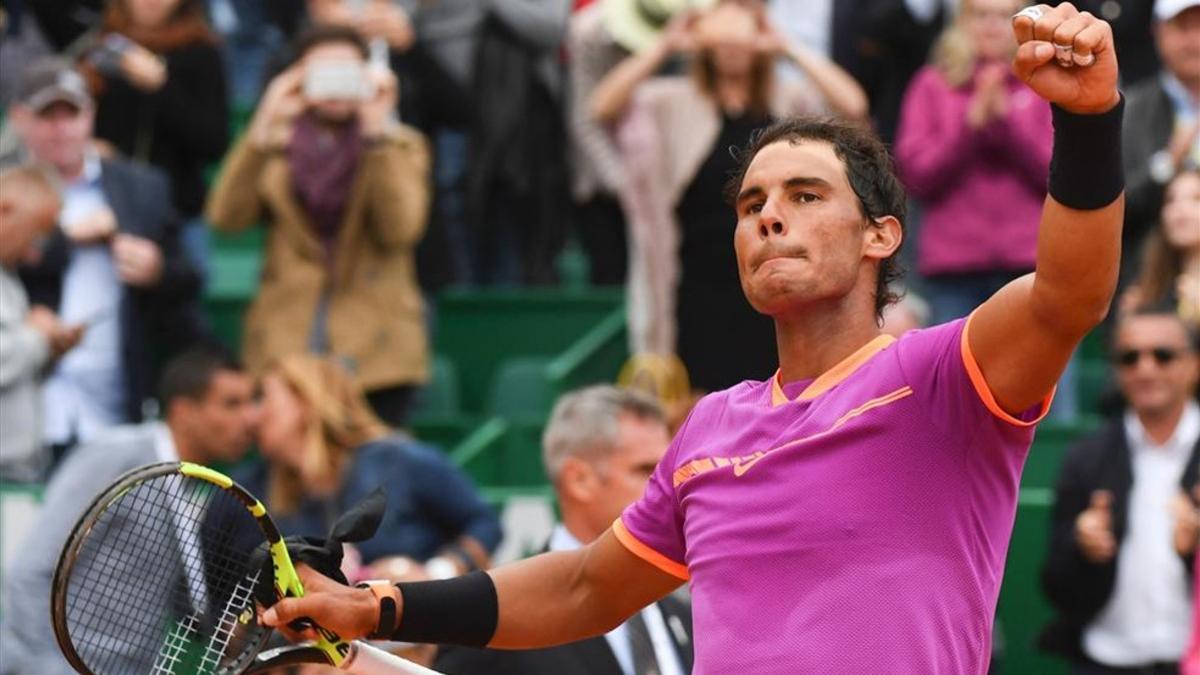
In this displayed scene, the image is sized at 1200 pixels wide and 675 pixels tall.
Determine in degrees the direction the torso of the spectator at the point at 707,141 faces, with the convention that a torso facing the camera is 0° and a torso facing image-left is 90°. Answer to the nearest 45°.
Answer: approximately 0°

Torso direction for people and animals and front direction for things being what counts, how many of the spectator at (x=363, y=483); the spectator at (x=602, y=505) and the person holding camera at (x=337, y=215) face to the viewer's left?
1

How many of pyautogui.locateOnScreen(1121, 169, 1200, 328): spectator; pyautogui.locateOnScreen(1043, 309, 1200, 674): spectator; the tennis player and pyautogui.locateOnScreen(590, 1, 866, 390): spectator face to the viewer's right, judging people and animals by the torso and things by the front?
0

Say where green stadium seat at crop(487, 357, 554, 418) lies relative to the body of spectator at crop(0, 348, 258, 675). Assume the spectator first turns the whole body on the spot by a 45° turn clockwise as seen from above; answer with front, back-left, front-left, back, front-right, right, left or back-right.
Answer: left

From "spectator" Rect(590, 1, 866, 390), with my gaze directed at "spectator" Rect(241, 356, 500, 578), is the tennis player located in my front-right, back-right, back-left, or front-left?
front-left

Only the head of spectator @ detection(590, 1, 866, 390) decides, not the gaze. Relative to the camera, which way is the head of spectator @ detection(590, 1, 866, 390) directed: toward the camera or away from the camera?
toward the camera

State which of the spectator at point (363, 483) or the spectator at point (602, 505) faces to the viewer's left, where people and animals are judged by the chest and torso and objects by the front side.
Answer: the spectator at point (363, 483)

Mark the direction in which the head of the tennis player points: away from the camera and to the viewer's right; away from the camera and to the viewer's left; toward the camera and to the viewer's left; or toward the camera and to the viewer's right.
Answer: toward the camera and to the viewer's left

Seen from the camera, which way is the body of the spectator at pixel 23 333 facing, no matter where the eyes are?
to the viewer's right

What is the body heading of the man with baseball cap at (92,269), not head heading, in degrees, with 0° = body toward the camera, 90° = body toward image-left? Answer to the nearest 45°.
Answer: approximately 45°

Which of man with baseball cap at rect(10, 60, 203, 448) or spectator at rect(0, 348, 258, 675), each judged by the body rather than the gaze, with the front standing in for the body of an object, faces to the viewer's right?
the spectator

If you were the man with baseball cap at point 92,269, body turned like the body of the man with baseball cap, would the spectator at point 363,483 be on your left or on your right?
on your left

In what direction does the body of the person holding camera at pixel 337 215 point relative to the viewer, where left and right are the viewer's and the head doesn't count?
facing the viewer

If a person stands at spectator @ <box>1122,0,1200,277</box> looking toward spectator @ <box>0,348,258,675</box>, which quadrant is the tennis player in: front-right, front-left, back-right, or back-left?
front-left

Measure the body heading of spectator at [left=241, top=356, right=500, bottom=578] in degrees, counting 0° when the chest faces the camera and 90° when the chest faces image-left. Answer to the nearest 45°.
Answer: approximately 90°
